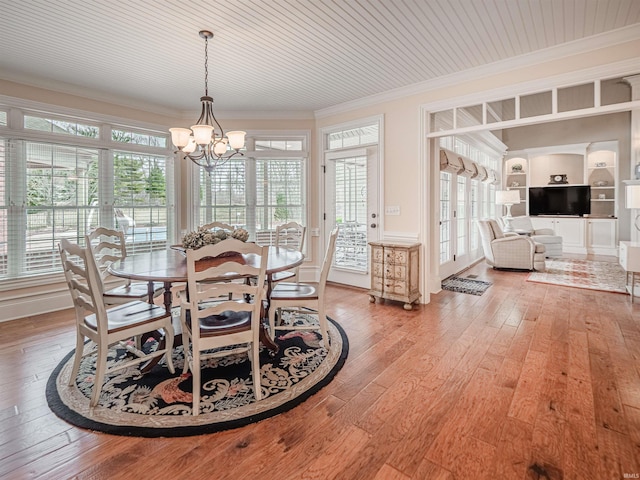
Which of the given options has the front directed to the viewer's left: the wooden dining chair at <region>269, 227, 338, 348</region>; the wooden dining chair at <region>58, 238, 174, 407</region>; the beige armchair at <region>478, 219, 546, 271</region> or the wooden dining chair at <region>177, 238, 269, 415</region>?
the wooden dining chair at <region>269, 227, 338, 348</region>

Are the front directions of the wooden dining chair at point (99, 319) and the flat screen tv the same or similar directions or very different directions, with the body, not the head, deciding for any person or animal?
very different directions

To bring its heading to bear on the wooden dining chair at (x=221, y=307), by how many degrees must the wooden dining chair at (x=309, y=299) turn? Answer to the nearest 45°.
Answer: approximately 45° to its left

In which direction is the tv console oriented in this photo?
toward the camera

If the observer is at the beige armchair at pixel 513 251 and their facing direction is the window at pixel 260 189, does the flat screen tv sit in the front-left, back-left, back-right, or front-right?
back-right

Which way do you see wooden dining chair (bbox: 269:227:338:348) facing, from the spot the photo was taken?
facing to the left of the viewer

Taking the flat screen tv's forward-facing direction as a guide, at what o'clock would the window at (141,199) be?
The window is roughly at 1 o'clock from the flat screen tv.

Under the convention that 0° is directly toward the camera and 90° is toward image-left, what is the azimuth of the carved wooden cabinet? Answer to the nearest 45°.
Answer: approximately 45°

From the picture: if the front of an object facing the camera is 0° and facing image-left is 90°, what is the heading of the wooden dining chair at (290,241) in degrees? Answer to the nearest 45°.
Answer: approximately 45°

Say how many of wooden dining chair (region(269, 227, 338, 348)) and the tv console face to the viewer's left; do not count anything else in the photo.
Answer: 1

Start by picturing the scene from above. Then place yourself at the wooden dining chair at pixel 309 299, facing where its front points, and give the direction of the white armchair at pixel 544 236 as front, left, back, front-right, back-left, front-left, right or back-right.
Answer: back-right

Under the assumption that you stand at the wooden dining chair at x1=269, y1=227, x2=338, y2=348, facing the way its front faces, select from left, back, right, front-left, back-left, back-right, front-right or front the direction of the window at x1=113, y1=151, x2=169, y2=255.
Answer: front-right

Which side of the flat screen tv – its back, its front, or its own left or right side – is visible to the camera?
front

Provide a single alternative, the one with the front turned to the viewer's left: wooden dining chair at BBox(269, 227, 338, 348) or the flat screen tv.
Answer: the wooden dining chair

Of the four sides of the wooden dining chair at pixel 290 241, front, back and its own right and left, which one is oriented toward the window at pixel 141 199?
right

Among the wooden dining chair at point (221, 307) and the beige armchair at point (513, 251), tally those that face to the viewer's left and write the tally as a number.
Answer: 0

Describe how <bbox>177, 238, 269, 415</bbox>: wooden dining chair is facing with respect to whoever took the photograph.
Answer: facing away from the viewer
